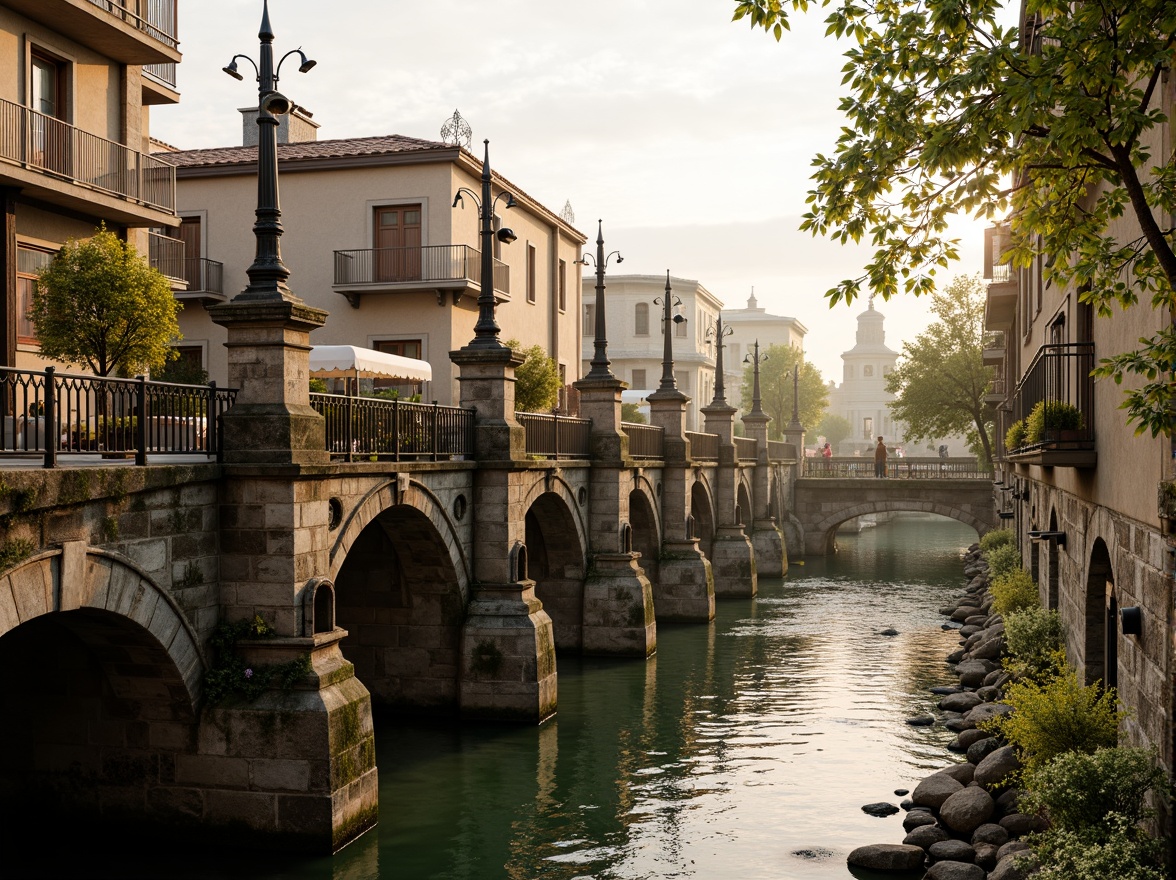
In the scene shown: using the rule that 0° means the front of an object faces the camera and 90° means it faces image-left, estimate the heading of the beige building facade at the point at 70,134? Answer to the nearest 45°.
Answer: approximately 315°

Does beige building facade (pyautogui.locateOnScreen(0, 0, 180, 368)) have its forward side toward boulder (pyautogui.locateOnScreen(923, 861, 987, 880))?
yes

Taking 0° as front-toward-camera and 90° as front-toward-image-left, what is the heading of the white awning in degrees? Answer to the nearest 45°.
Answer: approximately 315°

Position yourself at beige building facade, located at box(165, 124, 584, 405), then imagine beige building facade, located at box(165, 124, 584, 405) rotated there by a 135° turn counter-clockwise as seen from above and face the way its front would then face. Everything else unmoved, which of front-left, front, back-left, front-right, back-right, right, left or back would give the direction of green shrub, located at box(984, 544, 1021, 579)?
front-right

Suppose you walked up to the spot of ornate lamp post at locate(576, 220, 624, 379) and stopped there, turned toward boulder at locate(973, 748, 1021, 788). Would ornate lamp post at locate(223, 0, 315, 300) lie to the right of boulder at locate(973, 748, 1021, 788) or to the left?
right

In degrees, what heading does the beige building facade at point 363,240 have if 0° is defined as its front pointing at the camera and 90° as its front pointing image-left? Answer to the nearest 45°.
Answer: approximately 0°

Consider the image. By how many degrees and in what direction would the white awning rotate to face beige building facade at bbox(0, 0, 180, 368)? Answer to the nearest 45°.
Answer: approximately 90° to its right

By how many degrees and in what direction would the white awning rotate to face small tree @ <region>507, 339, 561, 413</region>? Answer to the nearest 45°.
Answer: approximately 90° to its left
